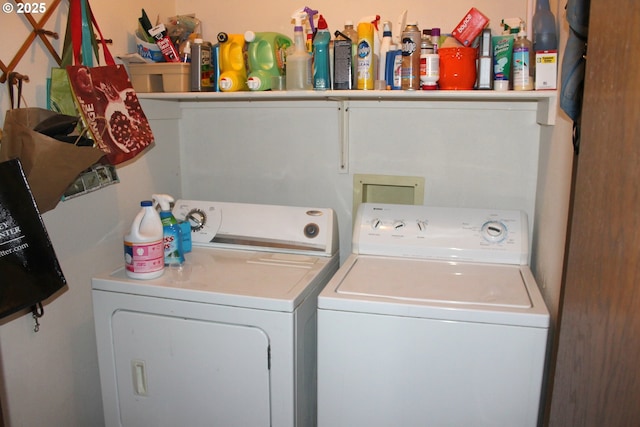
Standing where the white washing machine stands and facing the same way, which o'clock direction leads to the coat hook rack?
The coat hook rack is roughly at 3 o'clock from the white washing machine.

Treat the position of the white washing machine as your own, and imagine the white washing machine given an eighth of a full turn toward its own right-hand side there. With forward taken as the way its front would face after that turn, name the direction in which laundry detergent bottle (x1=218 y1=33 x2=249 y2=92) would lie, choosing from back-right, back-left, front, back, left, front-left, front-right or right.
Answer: right

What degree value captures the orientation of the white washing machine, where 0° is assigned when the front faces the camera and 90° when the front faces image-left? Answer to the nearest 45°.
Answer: approximately 0°

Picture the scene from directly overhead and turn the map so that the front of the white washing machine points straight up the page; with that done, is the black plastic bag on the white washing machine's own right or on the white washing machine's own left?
on the white washing machine's own right

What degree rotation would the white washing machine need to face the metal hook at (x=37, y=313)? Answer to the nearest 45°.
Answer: approximately 90° to its right

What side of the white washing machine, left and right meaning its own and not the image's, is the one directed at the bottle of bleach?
right

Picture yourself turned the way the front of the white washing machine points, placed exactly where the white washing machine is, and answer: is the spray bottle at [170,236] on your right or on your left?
on your right
